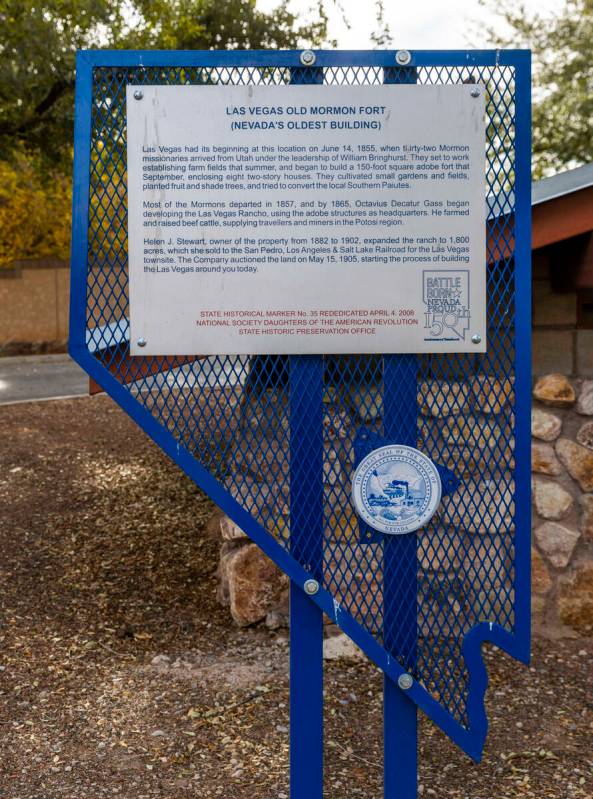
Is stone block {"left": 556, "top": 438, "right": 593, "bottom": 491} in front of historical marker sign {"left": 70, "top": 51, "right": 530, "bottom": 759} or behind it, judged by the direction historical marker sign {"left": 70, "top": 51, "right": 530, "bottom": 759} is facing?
behind

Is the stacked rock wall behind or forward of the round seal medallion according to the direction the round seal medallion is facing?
behind

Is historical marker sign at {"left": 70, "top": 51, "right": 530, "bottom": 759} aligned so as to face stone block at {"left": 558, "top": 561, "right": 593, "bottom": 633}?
no

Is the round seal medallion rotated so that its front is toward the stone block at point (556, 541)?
no

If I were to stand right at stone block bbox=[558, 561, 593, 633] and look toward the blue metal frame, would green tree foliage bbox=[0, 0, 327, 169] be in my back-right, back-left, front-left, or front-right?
back-right

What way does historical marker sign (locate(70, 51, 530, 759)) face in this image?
toward the camera

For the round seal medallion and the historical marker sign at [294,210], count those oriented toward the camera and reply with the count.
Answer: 2

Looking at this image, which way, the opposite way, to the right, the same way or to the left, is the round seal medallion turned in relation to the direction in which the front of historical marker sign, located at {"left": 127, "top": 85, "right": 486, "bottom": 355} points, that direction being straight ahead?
the same way

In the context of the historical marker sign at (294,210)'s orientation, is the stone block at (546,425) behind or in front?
behind

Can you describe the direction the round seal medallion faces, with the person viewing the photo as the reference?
facing the viewer

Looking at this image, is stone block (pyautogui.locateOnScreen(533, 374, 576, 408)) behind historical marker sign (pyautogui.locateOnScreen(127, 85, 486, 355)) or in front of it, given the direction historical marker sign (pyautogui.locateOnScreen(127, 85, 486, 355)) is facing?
behind
